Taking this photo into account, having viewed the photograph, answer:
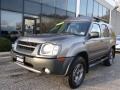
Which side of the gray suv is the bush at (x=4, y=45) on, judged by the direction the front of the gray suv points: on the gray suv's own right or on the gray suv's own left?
on the gray suv's own right

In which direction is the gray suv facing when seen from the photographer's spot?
facing the viewer and to the left of the viewer
